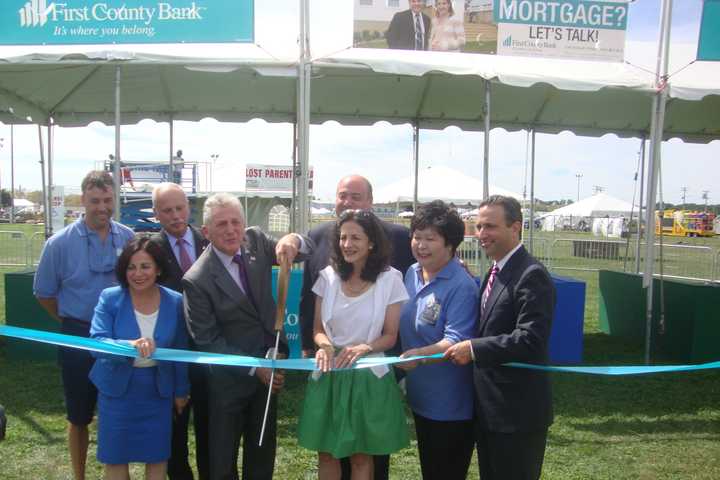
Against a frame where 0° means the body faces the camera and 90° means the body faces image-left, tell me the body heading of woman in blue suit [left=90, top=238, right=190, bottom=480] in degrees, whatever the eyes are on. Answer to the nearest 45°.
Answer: approximately 0°

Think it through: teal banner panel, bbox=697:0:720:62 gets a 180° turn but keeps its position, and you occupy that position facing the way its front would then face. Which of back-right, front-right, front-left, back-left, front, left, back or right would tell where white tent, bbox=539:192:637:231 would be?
front

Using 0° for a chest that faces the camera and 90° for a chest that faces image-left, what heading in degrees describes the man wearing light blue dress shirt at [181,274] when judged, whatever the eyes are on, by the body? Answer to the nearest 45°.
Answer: approximately 0°

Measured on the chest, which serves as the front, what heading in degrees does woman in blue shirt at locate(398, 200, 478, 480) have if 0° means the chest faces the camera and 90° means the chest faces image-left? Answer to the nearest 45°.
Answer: approximately 45°

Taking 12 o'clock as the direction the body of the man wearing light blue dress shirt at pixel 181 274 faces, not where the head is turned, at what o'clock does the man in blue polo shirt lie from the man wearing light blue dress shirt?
The man in blue polo shirt is roughly at 4 o'clock from the man wearing light blue dress shirt.
